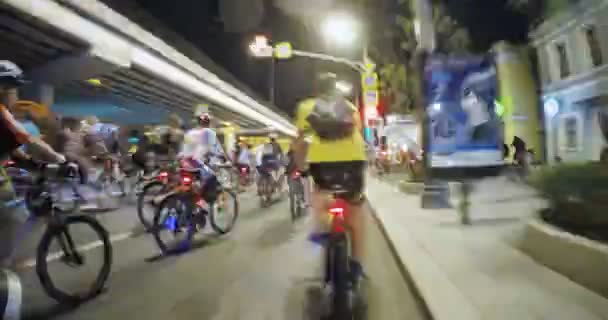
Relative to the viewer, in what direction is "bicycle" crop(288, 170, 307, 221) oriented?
away from the camera

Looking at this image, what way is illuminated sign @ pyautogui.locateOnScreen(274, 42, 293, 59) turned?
toward the camera

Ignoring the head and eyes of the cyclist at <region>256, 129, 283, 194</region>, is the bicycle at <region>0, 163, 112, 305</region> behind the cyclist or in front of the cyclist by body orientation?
behind

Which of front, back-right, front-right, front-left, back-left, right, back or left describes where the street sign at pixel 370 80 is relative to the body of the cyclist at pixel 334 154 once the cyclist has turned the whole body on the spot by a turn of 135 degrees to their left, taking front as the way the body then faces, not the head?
back-right

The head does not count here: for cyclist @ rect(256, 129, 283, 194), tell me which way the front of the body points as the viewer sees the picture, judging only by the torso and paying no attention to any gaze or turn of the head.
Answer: away from the camera

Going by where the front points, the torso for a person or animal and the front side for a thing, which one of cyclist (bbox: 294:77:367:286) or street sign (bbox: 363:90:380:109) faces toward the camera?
the street sign

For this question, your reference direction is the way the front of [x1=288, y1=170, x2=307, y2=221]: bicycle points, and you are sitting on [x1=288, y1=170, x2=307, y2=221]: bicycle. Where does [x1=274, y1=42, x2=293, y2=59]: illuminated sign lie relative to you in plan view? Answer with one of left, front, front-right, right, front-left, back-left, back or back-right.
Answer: front

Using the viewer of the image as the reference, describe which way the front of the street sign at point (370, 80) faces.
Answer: facing the viewer

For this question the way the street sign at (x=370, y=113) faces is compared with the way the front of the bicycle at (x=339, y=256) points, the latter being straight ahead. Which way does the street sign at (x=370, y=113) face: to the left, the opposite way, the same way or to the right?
the opposite way

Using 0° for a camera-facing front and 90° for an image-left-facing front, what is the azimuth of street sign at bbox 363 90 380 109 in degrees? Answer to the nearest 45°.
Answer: approximately 0°

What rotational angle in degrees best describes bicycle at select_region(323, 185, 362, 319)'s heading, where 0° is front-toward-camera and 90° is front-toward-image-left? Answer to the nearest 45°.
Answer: approximately 180°

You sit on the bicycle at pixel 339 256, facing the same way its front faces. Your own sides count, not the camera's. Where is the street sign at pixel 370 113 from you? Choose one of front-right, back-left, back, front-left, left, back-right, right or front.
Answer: front

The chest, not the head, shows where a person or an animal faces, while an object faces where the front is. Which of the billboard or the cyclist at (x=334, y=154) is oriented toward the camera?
the billboard
